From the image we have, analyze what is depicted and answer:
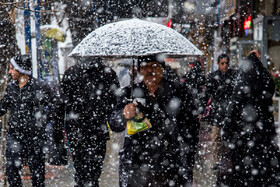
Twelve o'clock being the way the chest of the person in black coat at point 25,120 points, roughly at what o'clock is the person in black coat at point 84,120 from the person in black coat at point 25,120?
the person in black coat at point 84,120 is roughly at 9 o'clock from the person in black coat at point 25,120.

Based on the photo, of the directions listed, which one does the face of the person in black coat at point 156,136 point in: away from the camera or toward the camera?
toward the camera

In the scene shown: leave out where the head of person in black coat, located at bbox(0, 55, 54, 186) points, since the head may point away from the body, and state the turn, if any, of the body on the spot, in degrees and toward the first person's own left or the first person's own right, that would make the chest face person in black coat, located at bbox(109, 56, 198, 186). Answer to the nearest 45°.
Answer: approximately 90° to the first person's own left

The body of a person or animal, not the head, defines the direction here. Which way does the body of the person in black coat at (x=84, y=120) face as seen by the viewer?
away from the camera

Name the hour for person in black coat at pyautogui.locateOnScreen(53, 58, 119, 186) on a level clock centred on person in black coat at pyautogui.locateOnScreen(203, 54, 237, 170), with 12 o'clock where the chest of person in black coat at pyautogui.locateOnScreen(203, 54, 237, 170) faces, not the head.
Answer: person in black coat at pyautogui.locateOnScreen(53, 58, 119, 186) is roughly at 1 o'clock from person in black coat at pyautogui.locateOnScreen(203, 54, 237, 170).

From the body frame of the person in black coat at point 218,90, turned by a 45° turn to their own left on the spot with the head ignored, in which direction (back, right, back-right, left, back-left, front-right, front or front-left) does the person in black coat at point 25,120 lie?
right

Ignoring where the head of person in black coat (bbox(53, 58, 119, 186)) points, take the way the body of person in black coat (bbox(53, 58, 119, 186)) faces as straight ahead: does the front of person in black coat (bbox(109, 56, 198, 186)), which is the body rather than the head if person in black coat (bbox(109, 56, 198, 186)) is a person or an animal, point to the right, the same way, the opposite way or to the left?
the opposite way

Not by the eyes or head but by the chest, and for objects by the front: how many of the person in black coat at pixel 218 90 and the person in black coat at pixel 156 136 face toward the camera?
2

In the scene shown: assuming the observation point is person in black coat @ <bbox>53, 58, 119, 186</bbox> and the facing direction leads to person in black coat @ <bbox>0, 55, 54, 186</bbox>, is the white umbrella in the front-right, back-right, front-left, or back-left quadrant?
back-left

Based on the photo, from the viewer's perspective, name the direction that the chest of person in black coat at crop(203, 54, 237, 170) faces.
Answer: toward the camera

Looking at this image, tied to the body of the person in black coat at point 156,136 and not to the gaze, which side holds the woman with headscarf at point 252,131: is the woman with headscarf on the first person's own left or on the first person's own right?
on the first person's own left

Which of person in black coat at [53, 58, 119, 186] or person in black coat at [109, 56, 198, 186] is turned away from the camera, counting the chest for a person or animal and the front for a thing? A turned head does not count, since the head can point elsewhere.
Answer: person in black coat at [53, 58, 119, 186]
